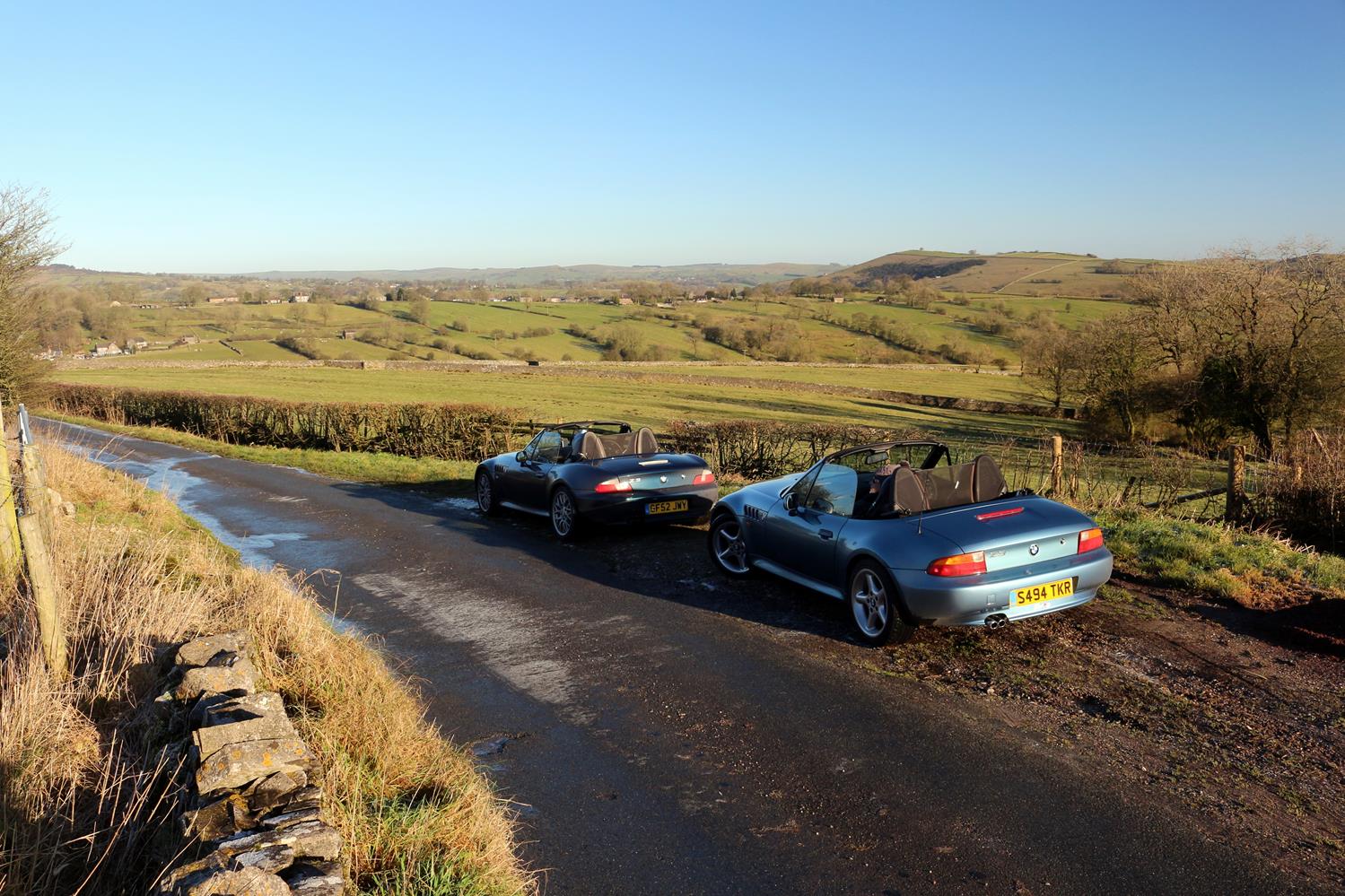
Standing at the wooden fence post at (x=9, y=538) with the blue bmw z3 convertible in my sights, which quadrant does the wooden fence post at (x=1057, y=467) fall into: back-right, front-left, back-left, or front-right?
front-left

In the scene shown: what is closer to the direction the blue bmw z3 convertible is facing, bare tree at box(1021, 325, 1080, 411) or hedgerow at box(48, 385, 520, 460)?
the hedgerow

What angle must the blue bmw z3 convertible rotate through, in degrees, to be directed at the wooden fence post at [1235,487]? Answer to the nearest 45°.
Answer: approximately 90° to its right

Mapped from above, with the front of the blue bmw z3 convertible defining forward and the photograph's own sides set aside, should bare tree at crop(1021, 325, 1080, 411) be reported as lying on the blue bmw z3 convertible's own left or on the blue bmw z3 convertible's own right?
on the blue bmw z3 convertible's own right

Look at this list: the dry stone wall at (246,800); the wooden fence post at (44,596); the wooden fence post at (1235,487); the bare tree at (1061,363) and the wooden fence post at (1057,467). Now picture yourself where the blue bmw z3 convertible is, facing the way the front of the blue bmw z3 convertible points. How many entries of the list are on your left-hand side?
2

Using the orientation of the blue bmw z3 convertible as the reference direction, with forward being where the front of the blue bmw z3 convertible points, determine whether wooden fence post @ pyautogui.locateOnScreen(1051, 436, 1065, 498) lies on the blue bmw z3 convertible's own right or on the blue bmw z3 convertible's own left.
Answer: on the blue bmw z3 convertible's own right

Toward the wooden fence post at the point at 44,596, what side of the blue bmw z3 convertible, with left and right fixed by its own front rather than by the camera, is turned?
left

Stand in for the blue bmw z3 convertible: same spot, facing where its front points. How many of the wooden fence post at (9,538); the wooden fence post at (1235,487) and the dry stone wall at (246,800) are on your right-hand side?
1

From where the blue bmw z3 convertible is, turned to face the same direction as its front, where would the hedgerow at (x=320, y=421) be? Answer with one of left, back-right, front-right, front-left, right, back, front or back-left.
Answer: front

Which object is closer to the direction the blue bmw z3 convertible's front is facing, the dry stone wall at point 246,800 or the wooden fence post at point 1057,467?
the wooden fence post

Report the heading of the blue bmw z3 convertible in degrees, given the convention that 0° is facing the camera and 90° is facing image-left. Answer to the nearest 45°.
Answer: approximately 135°
